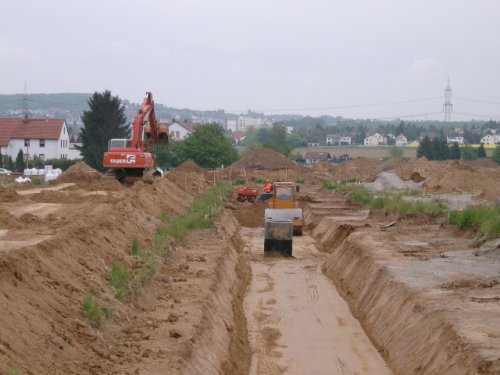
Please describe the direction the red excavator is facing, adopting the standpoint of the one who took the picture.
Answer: facing away from the viewer and to the right of the viewer

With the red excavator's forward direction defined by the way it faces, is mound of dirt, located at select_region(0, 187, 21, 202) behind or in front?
behind
